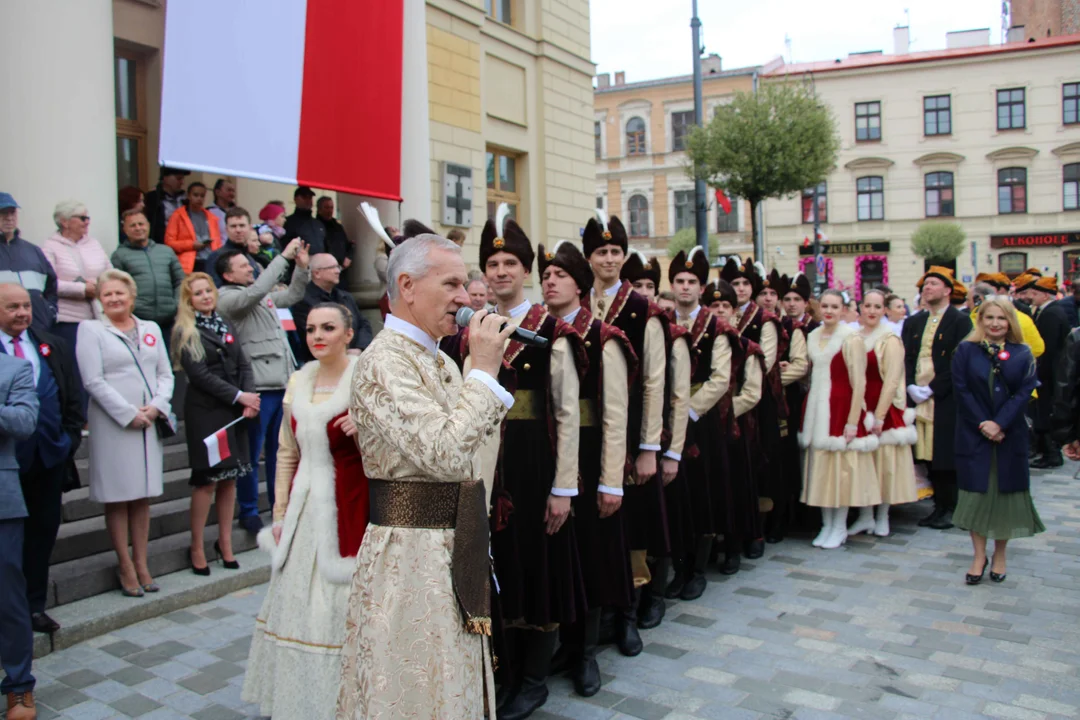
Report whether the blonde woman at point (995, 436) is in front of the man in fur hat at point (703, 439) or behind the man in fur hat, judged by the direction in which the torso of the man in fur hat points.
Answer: behind

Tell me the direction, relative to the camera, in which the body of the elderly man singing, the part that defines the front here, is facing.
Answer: to the viewer's right

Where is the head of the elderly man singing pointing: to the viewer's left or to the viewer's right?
to the viewer's right

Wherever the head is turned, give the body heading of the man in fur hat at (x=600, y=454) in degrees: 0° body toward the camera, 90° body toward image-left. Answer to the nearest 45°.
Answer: approximately 45°

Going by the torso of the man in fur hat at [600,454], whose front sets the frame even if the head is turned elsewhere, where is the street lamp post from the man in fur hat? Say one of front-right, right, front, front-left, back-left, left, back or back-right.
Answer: back-right

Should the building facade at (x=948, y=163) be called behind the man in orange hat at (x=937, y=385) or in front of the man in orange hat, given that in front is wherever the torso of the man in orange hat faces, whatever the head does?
behind

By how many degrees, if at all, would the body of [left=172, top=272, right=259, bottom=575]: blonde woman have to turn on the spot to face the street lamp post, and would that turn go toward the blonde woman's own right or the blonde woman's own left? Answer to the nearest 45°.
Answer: approximately 90° to the blonde woman's own left

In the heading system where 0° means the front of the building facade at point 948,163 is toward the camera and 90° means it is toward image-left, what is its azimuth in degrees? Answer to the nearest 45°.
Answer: approximately 0°

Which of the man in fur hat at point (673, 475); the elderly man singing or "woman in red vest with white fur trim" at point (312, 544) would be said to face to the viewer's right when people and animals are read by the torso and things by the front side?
the elderly man singing

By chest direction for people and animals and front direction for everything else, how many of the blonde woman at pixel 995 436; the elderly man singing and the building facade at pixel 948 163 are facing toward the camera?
2

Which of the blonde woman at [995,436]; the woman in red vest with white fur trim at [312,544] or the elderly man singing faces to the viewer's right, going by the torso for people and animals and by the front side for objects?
the elderly man singing
